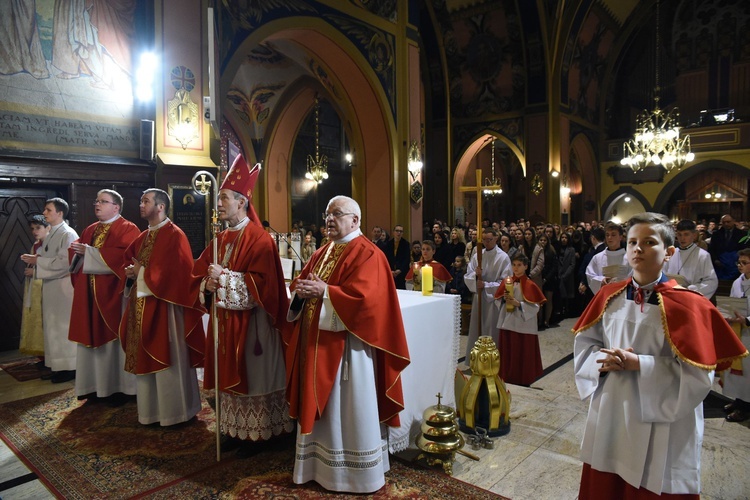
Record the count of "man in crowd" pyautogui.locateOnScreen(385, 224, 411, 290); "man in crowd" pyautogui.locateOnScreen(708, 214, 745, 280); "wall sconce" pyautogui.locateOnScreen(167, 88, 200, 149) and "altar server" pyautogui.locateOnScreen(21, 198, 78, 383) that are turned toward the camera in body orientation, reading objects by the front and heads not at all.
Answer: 3

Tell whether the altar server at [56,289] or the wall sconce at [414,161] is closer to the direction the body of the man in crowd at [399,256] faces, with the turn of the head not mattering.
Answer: the altar server

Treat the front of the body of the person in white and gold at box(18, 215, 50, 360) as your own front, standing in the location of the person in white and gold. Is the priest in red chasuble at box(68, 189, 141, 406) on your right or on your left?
on your left

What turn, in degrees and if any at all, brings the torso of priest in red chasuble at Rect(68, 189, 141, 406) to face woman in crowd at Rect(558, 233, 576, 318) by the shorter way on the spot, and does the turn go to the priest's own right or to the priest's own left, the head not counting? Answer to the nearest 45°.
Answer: approximately 135° to the priest's own left

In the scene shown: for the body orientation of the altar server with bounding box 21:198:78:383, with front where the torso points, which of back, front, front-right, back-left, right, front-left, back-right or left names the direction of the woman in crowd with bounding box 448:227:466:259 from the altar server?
back

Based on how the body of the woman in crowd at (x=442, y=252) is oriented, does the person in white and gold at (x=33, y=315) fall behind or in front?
in front

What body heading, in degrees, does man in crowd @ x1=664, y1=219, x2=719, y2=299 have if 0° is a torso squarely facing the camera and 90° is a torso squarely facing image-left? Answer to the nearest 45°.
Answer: approximately 45°

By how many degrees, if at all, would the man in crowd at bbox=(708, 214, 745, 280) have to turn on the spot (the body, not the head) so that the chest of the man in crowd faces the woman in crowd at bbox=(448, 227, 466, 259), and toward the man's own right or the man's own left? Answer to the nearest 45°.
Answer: approximately 45° to the man's own right
